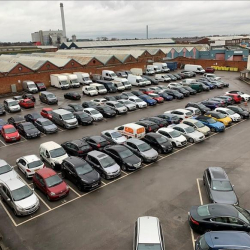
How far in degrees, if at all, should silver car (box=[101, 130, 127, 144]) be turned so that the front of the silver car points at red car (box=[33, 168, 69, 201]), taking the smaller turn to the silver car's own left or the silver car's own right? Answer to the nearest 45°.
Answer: approximately 90° to the silver car's own right

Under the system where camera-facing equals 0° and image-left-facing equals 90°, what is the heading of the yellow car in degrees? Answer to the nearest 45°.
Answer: approximately 315°

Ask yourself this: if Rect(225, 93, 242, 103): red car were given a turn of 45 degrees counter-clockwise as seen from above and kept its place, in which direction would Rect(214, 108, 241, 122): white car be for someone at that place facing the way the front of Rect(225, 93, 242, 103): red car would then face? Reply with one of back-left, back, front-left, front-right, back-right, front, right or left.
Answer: right

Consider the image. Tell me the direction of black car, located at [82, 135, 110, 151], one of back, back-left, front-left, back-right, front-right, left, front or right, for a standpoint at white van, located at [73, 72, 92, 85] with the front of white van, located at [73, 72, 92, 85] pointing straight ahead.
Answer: front-right

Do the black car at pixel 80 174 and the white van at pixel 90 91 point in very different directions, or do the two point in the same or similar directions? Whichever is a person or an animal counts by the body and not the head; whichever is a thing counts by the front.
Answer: same or similar directions

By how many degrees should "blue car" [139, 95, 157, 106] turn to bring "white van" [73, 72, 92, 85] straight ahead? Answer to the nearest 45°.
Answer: approximately 180°

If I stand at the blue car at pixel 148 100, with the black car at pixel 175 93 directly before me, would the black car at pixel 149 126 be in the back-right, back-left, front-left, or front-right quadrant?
back-right

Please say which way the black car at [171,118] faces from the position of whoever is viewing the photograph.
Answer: facing away from the viewer and to the left of the viewer

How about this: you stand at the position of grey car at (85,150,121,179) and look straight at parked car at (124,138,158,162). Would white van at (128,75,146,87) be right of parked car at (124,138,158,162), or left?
left
